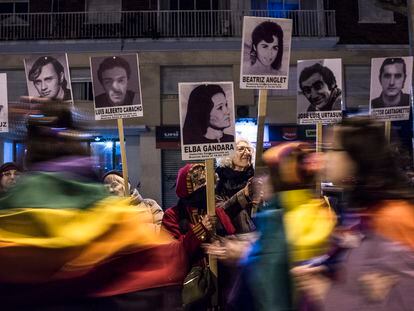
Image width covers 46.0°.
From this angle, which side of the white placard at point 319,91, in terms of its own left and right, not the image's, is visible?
front

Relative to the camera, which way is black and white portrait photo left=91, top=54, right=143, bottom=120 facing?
toward the camera

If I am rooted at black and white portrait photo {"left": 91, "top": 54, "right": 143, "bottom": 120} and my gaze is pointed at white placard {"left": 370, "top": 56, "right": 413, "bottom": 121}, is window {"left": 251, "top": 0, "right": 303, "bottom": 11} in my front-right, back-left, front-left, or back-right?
front-left

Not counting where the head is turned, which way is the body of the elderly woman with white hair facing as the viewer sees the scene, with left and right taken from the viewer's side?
facing the viewer and to the right of the viewer

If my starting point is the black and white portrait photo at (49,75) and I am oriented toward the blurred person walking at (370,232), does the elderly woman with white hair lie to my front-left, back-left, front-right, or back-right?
front-left

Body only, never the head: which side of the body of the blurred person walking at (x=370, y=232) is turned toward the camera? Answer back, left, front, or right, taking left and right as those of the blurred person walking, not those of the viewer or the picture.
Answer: left

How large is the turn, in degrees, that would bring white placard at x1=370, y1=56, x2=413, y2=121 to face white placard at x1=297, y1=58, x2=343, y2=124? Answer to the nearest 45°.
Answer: approximately 45° to its right

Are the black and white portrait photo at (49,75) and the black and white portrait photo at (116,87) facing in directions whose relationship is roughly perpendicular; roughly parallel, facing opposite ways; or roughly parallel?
roughly parallel

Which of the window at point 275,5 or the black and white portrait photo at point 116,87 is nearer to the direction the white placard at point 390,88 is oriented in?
the black and white portrait photo

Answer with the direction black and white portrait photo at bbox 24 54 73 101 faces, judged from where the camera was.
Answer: facing the viewer

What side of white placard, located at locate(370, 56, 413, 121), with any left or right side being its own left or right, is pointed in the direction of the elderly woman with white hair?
right

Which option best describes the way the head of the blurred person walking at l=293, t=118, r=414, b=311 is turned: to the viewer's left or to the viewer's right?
to the viewer's left

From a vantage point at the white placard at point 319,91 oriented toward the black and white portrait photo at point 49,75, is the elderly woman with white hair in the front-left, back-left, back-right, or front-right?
front-left
